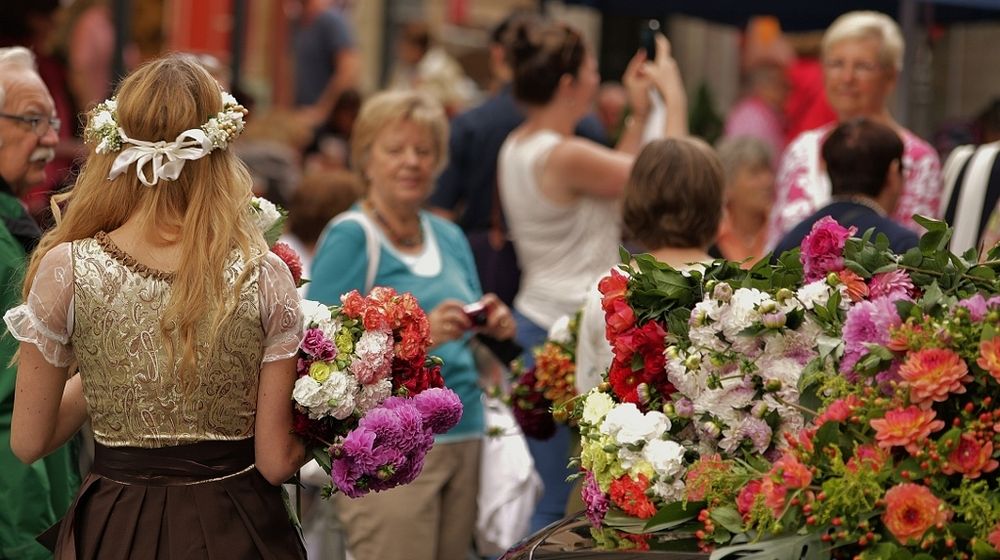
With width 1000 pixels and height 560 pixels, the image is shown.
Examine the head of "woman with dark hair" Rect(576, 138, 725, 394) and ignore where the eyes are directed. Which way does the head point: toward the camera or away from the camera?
away from the camera

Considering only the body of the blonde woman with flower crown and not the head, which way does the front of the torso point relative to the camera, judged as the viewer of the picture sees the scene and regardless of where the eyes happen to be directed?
away from the camera

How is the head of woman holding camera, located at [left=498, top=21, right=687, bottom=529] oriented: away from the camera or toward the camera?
away from the camera

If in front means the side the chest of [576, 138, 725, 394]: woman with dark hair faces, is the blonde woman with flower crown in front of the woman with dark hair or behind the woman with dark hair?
behind

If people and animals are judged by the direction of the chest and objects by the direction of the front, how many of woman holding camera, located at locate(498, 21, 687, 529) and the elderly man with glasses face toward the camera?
0

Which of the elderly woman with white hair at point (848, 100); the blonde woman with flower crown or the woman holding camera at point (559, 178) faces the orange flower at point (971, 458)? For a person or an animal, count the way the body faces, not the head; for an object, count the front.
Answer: the elderly woman with white hair

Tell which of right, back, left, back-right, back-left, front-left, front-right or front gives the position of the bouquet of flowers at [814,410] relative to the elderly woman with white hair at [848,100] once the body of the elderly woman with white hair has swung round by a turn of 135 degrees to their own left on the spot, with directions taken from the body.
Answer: back-right

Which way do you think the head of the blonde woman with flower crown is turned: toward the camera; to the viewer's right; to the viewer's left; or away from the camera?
away from the camera

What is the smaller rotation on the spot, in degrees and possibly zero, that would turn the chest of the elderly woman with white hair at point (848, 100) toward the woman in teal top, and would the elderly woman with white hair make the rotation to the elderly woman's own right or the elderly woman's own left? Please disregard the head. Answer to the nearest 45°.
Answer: approximately 45° to the elderly woman's own right

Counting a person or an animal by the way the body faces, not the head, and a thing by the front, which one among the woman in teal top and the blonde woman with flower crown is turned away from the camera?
the blonde woman with flower crown

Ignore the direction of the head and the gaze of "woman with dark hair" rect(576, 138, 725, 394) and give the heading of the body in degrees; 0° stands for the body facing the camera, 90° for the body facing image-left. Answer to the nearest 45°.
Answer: approximately 180°

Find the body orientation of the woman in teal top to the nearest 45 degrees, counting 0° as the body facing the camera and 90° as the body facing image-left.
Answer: approximately 315°

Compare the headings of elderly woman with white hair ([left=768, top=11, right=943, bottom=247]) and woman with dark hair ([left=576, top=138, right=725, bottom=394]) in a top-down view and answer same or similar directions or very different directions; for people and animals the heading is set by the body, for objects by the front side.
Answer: very different directions

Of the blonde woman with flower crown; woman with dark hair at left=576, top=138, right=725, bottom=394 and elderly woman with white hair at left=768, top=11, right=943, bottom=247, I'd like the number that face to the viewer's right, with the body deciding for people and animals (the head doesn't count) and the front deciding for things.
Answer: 0

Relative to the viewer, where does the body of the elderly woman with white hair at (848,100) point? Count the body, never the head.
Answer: toward the camera

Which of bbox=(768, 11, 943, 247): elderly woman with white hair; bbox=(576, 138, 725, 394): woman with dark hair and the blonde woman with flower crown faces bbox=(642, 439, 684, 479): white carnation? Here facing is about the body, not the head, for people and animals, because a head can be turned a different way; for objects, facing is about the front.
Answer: the elderly woman with white hair
